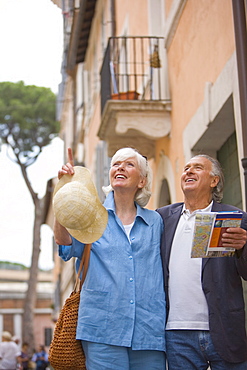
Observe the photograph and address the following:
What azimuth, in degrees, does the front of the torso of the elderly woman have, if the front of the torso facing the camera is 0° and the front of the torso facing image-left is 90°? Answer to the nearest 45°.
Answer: approximately 0°

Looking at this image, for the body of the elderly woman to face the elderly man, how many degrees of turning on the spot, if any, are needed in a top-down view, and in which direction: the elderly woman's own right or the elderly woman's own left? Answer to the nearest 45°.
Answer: approximately 90° to the elderly woman's own left

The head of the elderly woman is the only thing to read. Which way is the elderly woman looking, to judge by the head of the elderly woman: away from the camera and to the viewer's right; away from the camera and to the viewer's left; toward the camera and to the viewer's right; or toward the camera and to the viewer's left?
toward the camera and to the viewer's left

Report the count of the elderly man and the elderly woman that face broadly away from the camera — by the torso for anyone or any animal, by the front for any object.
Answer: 0

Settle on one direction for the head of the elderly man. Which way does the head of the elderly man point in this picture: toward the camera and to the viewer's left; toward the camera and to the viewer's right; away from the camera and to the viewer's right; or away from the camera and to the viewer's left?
toward the camera and to the viewer's left

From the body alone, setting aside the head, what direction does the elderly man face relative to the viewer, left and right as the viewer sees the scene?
facing the viewer and to the left of the viewer

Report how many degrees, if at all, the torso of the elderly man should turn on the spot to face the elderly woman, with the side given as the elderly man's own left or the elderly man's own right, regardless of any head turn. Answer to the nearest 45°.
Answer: approximately 45° to the elderly man's own right
